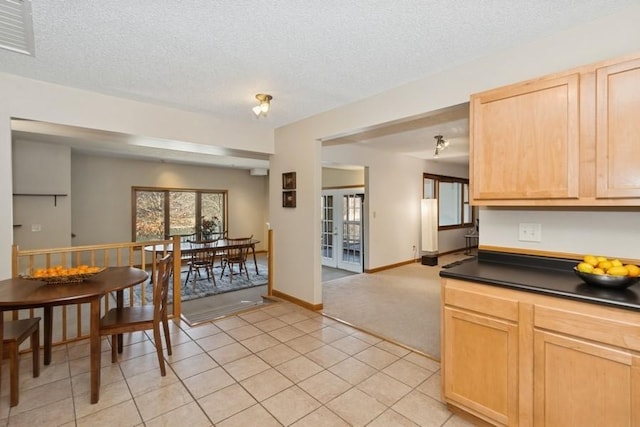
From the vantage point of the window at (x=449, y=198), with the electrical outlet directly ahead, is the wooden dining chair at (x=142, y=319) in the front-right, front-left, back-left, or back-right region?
front-right

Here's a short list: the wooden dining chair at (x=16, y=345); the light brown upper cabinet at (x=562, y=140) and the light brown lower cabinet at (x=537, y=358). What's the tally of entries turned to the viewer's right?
1

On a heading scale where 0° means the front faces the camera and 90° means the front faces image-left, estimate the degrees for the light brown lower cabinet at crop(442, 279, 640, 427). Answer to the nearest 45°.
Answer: approximately 45°

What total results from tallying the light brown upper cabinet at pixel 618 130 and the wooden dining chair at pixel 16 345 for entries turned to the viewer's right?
1

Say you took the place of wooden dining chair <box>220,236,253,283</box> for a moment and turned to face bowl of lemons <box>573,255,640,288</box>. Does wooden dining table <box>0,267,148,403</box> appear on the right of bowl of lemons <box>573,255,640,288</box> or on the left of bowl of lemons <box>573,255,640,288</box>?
right

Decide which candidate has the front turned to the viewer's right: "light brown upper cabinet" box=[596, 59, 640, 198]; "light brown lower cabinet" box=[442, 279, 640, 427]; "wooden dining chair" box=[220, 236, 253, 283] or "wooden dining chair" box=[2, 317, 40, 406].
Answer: "wooden dining chair" box=[2, 317, 40, 406]

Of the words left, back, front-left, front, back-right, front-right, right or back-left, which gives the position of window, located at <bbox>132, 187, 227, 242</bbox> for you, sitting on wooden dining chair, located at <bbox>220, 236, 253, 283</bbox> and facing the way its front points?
front

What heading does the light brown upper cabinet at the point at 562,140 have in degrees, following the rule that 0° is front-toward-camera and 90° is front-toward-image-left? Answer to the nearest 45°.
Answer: approximately 45°

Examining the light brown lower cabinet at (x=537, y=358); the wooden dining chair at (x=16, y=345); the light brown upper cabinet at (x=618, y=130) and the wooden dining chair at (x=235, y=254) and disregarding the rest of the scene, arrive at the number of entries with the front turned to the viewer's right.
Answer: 1

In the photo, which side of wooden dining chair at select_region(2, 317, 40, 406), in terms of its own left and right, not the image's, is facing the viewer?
right

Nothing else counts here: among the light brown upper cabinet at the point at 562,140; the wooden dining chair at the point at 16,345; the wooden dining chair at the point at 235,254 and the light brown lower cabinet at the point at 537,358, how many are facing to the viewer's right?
1

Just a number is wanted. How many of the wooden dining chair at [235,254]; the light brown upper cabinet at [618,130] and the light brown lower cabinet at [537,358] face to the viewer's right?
0

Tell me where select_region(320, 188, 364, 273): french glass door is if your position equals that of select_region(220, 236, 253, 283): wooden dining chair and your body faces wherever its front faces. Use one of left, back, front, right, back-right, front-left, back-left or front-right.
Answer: back-right

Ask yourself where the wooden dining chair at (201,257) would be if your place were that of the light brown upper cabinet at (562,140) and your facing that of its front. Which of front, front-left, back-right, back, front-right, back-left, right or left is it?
front-right

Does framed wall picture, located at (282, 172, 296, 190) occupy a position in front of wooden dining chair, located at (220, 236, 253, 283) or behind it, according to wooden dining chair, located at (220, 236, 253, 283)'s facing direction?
behind

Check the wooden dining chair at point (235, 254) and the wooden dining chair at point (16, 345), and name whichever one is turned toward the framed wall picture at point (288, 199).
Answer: the wooden dining chair at point (16, 345)

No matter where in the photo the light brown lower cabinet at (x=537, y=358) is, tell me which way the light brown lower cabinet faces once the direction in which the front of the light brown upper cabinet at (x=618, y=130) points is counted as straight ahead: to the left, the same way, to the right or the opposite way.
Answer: the same way

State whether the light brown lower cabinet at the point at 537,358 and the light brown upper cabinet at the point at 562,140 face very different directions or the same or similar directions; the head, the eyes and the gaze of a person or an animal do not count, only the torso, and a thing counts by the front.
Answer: same or similar directions
